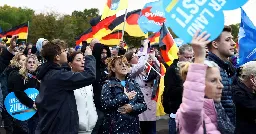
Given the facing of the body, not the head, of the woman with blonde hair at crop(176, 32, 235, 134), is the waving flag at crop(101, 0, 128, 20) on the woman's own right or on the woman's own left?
on the woman's own left

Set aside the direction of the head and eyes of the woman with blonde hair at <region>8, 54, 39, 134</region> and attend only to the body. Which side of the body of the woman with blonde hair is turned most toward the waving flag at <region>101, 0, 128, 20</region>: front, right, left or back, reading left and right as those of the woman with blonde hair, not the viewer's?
left

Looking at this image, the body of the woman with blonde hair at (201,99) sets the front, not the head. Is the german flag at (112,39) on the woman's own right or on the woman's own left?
on the woman's own left

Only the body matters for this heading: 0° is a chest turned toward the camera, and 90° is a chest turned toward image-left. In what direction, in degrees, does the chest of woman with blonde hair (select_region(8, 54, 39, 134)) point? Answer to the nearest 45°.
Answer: approximately 315°

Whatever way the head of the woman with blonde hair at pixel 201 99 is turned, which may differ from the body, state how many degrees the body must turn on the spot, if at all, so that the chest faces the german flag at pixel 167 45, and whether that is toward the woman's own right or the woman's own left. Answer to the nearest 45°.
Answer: approximately 90° to the woman's own left
